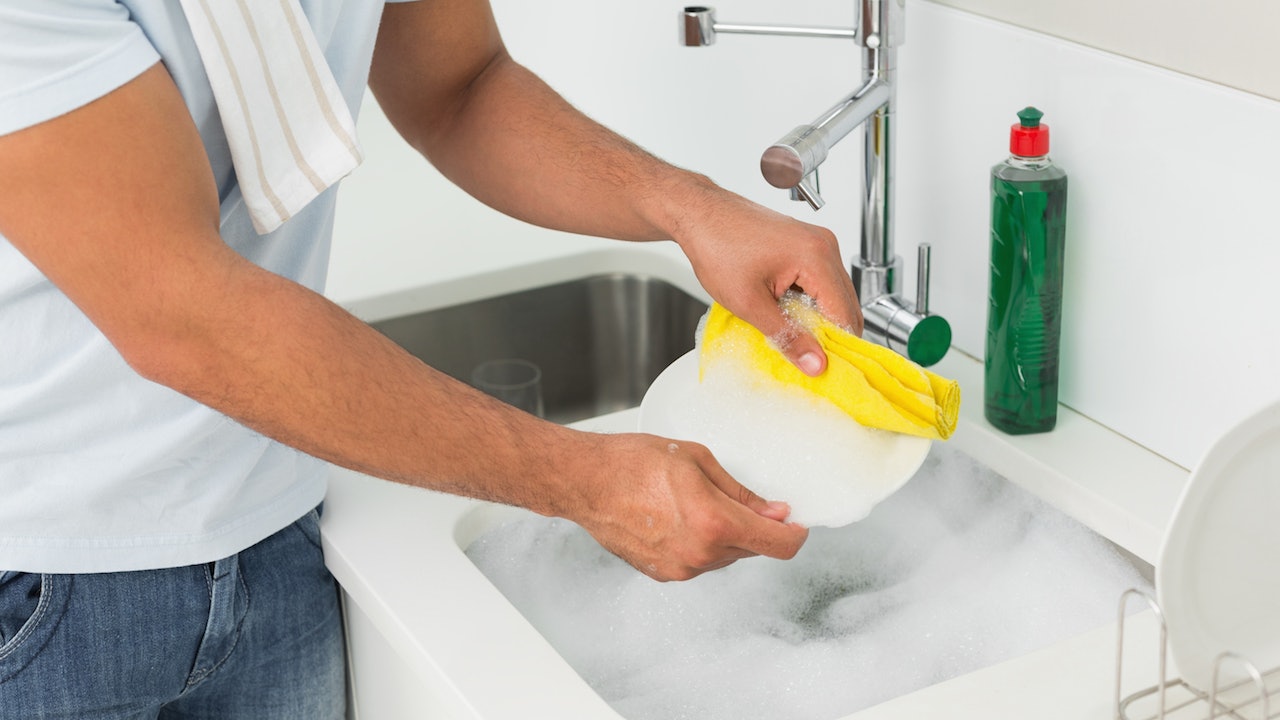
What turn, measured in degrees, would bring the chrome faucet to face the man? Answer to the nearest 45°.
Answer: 0° — it already faces them

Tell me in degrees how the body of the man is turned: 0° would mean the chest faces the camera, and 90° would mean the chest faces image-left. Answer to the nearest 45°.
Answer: approximately 315°

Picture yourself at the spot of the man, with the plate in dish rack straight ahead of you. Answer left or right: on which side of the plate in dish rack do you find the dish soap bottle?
left

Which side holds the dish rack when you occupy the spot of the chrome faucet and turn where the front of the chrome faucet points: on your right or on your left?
on your left

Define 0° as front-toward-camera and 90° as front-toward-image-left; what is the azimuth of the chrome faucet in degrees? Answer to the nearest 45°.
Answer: approximately 45°

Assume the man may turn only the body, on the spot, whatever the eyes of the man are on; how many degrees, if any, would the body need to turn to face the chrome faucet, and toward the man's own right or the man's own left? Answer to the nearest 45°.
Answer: approximately 45° to the man's own left
